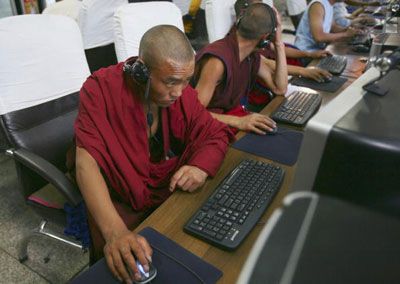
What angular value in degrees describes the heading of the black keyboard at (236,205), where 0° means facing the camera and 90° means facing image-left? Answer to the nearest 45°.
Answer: approximately 135°

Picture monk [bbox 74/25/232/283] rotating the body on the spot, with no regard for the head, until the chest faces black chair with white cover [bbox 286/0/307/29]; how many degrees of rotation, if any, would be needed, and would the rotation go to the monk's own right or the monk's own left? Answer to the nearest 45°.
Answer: approximately 90° to the monk's own left

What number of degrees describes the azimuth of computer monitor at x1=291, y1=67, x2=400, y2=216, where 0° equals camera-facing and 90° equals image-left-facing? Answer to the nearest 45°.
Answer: approximately 135°

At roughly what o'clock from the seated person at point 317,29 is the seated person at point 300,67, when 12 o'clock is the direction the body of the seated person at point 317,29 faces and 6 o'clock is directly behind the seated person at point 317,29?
the seated person at point 300,67 is roughly at 3 o'clock from the seated person at point 317,29.

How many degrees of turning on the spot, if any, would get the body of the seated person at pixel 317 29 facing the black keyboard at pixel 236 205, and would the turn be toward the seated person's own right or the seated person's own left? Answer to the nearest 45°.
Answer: approximately 90° to the seated person's own right

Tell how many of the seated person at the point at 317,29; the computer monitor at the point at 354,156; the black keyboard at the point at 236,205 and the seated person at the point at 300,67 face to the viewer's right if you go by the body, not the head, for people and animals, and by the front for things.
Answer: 2

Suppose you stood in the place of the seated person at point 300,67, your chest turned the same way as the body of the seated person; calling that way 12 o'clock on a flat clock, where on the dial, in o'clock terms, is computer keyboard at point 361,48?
The computer keyboard is roughly at 10 o'clock from the seated person.

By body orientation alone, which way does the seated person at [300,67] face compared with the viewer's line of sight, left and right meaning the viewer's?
facing to the right of the viewer

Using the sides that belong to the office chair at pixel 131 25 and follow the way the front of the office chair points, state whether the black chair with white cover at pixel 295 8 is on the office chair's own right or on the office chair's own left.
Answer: on the office chair's own left

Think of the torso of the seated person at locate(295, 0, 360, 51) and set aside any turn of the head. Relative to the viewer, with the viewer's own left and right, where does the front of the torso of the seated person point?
facing to the right of the viewer

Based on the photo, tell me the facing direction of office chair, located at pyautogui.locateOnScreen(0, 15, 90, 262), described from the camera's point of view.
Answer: facing the viewer and to the right of the viewer

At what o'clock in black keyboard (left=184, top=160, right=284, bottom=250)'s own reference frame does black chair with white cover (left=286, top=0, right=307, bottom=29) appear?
The black chair with white cover is roughly at 2 o'clock from the black keyboard.
